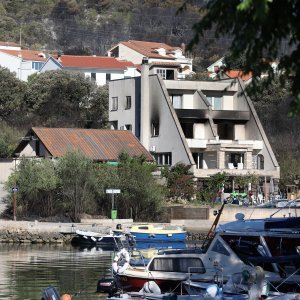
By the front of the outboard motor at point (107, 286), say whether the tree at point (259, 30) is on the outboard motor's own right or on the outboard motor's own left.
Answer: on the outboard motor's own right

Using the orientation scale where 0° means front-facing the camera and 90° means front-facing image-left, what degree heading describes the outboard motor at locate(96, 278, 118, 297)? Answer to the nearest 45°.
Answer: approximately 270°

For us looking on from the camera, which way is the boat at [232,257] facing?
facing to the left of the viewer

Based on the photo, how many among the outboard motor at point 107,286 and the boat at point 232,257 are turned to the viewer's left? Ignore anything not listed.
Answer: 1

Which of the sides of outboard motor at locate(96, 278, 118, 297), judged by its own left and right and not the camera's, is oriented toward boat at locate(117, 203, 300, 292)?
front

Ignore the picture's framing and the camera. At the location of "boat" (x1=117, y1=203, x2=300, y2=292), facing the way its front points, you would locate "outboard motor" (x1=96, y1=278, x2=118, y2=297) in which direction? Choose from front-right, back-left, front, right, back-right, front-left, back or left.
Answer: front

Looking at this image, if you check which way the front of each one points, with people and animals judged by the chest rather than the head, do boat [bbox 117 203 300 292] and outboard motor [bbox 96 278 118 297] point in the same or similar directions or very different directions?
very different directions
